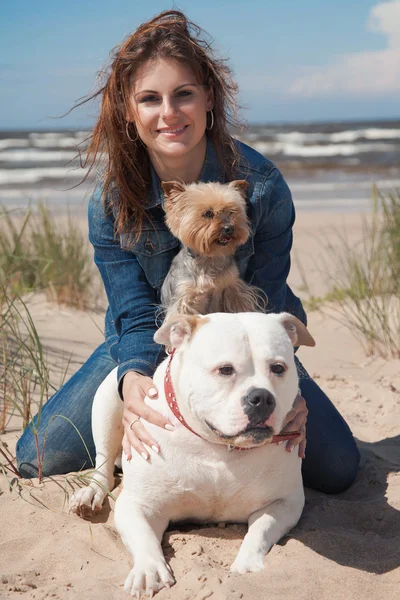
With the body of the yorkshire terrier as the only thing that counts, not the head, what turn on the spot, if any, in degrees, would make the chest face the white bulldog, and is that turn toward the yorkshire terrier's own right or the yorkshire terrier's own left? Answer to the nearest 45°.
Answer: approximately 45° to the yorkshire terrier's own right

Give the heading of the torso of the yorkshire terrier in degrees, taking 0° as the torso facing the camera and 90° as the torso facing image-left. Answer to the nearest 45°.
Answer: approximately 315°

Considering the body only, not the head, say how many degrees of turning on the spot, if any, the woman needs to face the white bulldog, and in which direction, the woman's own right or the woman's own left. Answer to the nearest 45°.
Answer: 0° — they already face it
